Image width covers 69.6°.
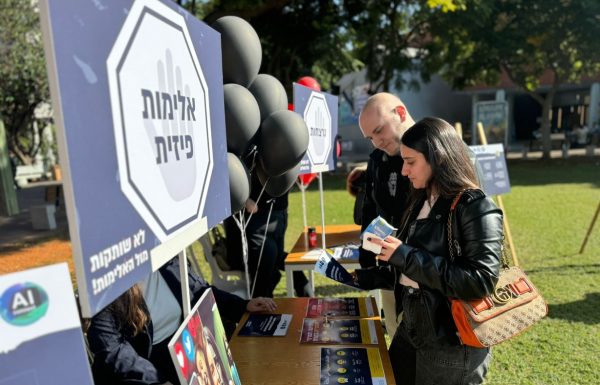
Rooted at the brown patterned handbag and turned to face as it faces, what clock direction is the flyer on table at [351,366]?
The flyer on table is roughly at 4 o'clock from the brown patterned handbag.

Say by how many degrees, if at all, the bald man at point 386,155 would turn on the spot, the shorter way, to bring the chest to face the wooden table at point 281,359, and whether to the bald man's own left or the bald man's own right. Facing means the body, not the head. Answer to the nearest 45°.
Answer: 0° — they already face it

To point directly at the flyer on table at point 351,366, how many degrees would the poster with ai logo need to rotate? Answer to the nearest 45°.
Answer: approximately 90° to its left

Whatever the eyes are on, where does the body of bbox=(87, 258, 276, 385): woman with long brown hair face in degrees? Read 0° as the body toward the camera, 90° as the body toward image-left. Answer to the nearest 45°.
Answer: approximately 315°

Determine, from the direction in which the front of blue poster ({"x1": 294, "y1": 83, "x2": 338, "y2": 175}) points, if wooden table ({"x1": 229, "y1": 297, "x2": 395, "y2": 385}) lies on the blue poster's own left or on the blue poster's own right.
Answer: on the blue poster's own right

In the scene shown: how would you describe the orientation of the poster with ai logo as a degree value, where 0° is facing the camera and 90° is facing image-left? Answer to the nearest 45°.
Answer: approximately 0°

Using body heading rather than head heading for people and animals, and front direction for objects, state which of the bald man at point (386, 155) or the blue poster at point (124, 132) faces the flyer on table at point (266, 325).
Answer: the bald man

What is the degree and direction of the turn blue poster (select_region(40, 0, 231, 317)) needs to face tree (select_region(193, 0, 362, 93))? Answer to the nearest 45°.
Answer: approximately 90° to its left

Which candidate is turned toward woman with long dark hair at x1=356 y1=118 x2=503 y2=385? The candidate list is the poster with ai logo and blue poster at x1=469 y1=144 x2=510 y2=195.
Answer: the blue poster

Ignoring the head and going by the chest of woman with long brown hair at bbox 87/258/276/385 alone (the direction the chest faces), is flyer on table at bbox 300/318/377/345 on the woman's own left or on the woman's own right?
on the woman's own left
